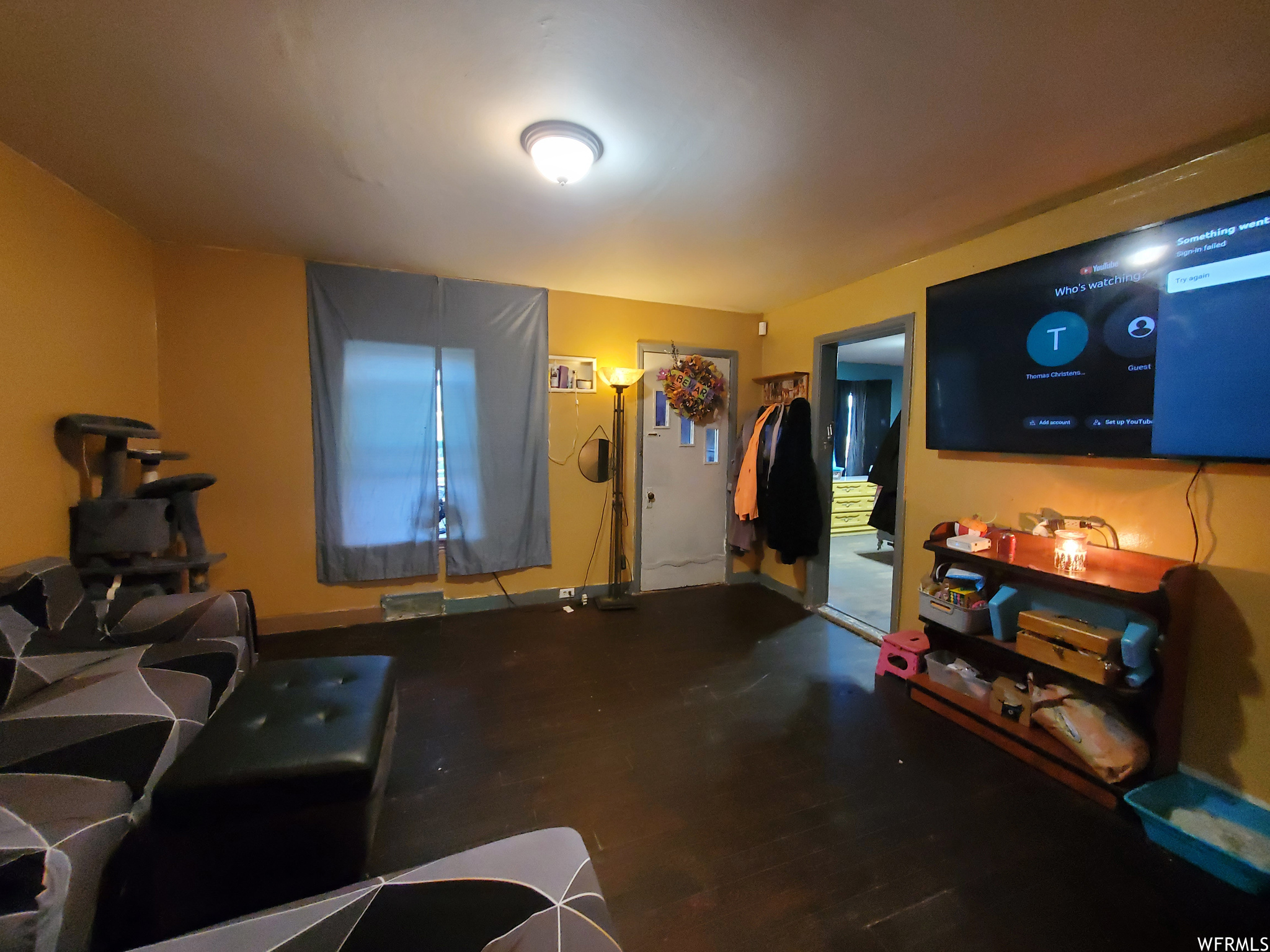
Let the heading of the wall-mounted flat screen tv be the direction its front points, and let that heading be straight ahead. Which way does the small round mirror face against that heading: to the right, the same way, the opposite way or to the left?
to the left

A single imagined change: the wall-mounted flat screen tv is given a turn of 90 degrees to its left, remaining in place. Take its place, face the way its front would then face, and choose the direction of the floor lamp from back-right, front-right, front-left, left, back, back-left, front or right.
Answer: back-right

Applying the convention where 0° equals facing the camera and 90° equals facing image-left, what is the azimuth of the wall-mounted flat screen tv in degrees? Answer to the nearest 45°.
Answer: approximately 45°

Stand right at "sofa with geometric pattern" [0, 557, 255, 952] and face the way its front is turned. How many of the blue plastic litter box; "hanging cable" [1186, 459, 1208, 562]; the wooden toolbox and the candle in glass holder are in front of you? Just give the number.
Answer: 4

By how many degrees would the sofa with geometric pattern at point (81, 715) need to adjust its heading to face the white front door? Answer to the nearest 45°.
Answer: approximately 45° to its left

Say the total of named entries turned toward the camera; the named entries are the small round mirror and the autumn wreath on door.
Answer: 2

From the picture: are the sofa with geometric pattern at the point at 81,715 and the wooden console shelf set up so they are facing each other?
yes

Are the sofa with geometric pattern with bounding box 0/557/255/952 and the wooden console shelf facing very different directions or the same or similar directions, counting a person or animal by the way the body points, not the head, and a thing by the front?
very different directions

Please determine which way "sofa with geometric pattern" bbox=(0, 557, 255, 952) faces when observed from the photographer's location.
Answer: facing the viewer and to the right of the viewer

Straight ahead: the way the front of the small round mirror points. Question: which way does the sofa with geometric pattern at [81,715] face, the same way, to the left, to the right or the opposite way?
to the left

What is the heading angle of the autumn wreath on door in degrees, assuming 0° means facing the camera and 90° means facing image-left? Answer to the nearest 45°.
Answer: approximately 0°

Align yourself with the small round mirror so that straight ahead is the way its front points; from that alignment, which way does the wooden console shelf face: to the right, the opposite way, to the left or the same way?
to the right
